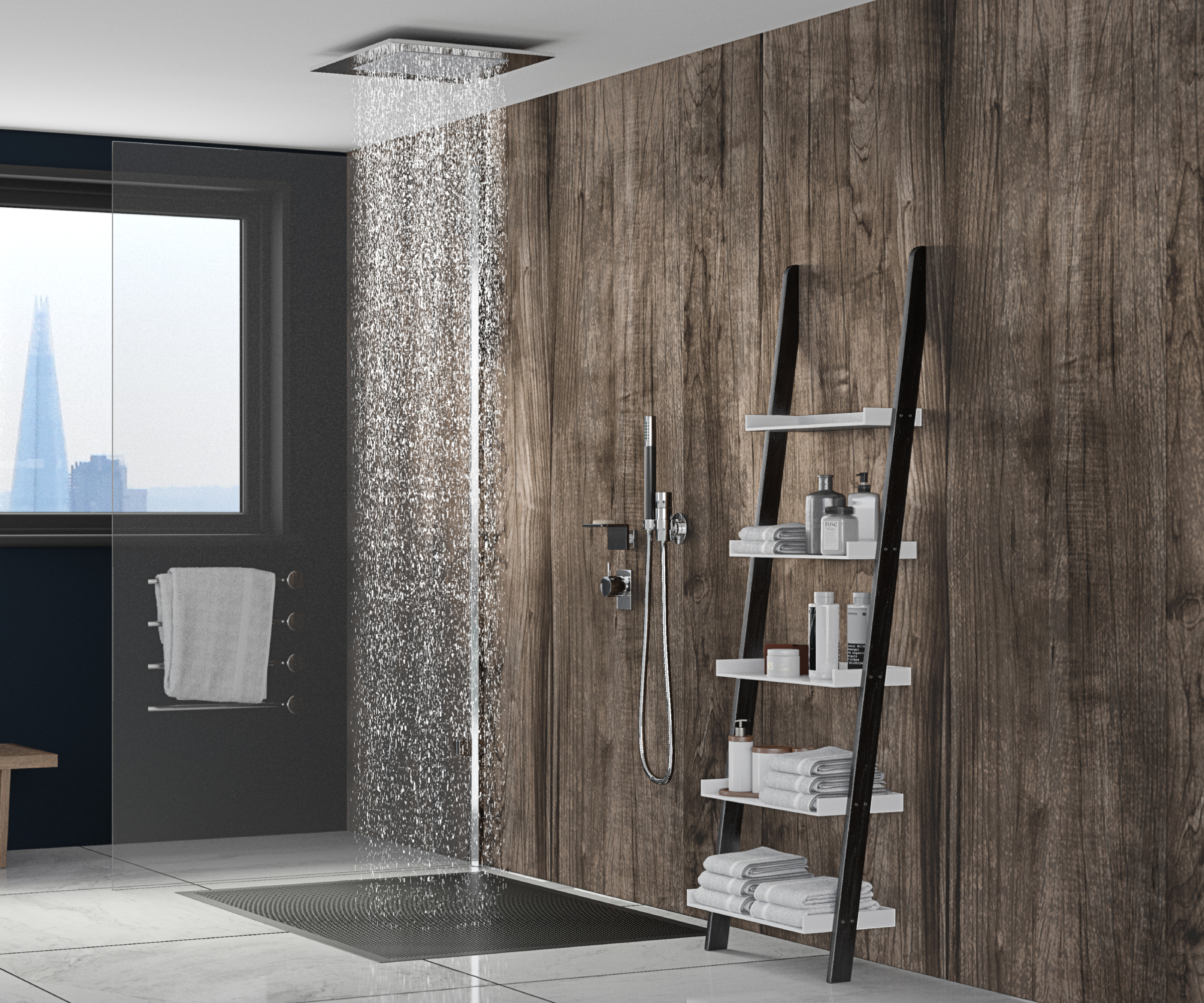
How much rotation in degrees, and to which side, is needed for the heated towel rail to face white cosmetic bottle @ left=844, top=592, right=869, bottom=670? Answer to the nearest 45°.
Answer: approximately 45° to its left

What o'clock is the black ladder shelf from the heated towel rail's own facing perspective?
The black ladder shelf is roughly at 11 o'clock from the heated towel rail.

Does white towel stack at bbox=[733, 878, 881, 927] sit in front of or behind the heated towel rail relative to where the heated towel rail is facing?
in front

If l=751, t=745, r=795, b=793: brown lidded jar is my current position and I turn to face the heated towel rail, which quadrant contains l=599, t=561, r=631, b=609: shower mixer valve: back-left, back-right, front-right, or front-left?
front-right

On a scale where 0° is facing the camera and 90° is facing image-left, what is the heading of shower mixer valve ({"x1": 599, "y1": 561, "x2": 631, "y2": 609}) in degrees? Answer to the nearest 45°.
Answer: approximately 45°

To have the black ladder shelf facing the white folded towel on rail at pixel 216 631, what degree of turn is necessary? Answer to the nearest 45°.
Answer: approximately 90° to its right

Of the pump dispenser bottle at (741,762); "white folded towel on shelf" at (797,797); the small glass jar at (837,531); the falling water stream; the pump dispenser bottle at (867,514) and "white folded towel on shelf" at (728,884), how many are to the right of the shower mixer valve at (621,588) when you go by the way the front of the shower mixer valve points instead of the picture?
1

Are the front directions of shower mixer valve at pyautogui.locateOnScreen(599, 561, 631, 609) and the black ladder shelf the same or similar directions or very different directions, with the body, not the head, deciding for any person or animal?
same or similar directions

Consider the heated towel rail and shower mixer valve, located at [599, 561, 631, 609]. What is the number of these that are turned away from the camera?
0

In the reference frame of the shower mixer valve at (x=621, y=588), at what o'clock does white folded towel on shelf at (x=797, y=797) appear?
The white folded towel on shelf is roughly at 10 o'clock from the shower mixer valve.

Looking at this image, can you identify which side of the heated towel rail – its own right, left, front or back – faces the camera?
front

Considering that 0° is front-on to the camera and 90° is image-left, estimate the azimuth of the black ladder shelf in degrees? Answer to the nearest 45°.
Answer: approximately 45°

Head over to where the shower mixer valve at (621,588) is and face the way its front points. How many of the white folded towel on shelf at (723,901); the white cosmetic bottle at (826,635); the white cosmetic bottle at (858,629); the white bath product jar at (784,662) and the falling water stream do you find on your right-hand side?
1

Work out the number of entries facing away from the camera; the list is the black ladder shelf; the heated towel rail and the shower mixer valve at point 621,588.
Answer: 0

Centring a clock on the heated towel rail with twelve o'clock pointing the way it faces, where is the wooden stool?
The wooden stool is roughly at 4 o'clock from the heated towel rail.
